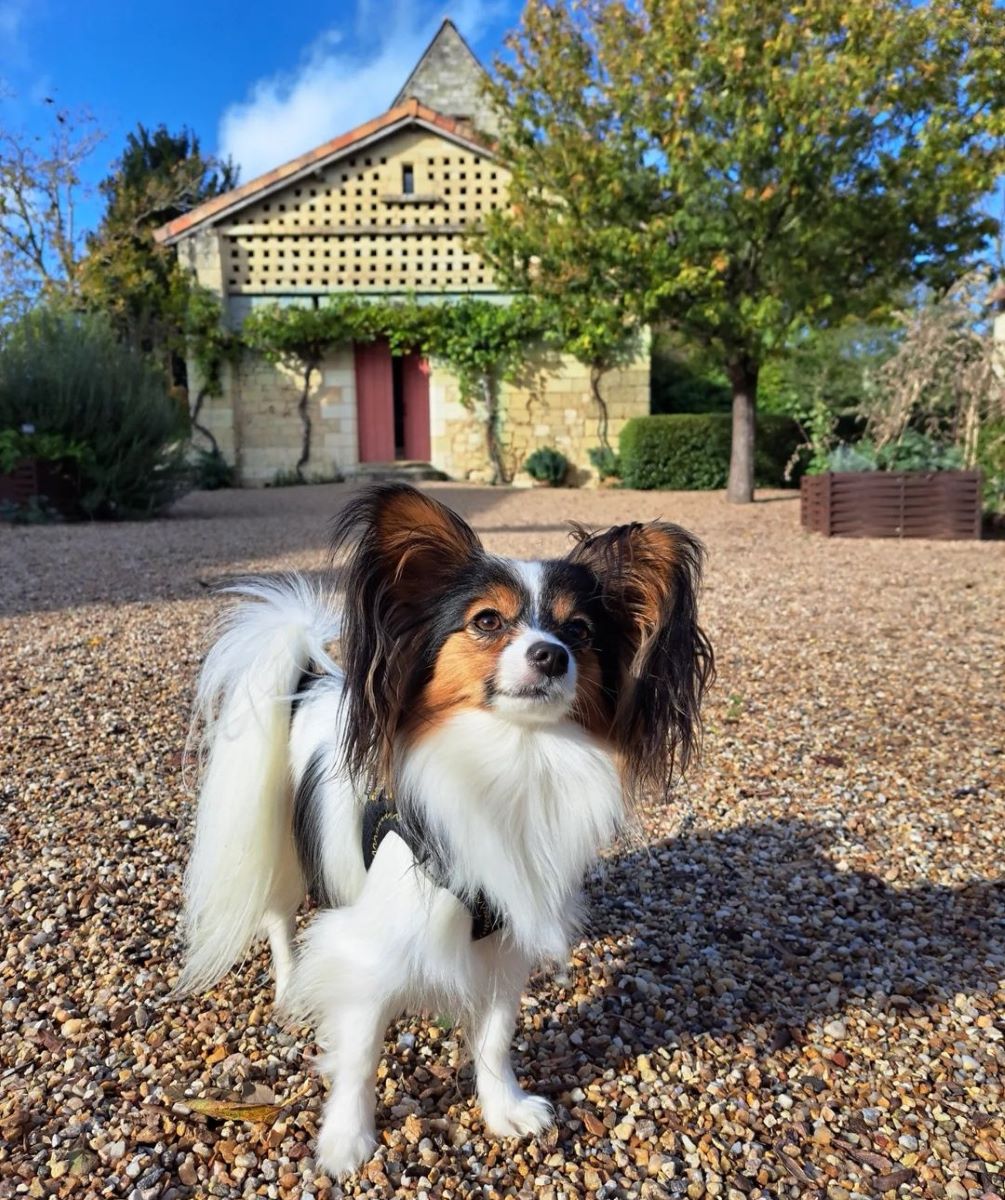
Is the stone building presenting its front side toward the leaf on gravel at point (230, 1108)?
yes

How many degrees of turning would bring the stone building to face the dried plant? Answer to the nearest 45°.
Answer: approximately 45° to its left

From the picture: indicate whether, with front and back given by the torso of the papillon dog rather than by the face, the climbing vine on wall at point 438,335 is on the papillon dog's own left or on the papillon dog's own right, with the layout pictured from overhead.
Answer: on the papillon dog's own left

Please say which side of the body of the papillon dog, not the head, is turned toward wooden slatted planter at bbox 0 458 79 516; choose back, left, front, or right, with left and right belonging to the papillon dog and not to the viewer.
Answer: back

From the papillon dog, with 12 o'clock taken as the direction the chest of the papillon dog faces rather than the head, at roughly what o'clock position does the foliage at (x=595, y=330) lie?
The foliage is roughly at 8 o'clock from the papillon dog.

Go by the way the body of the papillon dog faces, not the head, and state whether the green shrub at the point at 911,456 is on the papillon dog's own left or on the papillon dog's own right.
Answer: on the papillon dog's own left

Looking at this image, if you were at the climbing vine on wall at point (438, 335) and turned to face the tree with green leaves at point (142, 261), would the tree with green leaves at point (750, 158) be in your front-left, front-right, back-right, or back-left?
back-left

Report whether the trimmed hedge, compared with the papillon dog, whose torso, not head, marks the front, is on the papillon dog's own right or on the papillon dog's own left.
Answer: on the papillon dog's own left

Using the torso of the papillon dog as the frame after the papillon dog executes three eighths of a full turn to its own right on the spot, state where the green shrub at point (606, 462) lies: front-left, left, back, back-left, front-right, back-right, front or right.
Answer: right

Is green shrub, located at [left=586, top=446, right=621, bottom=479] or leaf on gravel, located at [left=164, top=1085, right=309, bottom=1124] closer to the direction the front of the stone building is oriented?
the leaf on gravel
